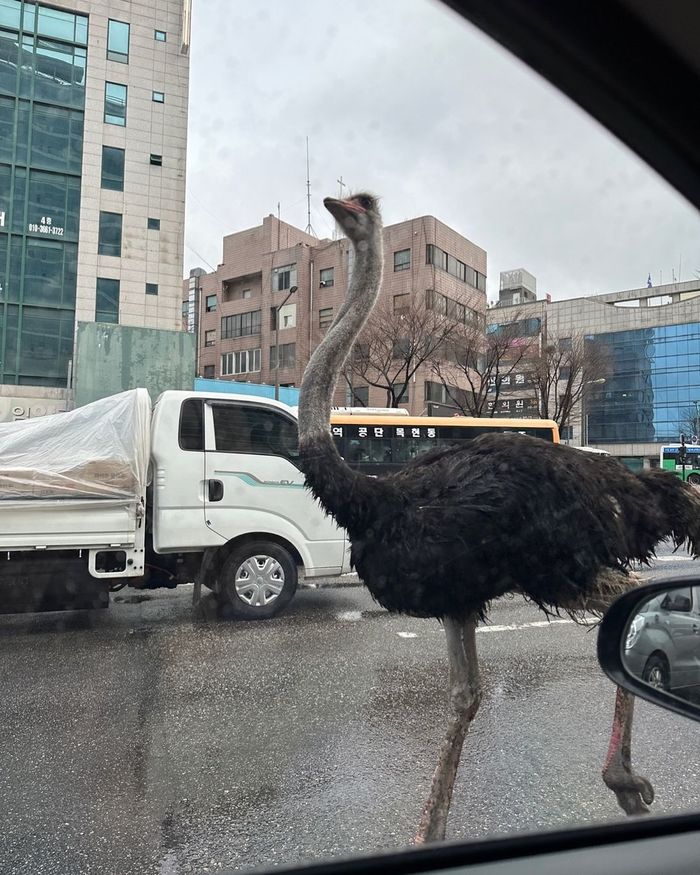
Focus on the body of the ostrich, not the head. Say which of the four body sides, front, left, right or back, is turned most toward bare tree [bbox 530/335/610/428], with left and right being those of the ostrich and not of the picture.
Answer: right

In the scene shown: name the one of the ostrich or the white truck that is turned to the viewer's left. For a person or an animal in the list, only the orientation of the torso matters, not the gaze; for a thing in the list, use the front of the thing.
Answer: the ostrich

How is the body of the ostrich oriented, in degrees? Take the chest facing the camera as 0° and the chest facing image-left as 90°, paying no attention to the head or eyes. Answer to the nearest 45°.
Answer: approximately 90°

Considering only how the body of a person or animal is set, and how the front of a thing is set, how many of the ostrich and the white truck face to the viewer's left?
1

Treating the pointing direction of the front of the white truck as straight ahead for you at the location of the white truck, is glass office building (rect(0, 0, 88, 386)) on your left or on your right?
on your left

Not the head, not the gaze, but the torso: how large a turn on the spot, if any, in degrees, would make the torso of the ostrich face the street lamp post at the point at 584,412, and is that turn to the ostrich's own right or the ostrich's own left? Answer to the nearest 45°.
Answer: approximately 90° to the ostrich's own right

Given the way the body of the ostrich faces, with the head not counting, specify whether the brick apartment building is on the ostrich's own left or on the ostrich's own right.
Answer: on the ostrich's own right

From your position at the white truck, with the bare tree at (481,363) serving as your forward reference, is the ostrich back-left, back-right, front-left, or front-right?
back-right

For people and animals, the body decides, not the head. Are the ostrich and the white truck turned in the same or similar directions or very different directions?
very different directions

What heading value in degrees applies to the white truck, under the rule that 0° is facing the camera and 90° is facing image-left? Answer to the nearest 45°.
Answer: approximately 270°

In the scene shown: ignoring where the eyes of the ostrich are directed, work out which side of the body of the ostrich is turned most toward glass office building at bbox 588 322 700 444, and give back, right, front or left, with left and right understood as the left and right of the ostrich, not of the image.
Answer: right
